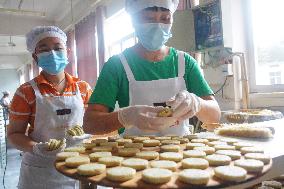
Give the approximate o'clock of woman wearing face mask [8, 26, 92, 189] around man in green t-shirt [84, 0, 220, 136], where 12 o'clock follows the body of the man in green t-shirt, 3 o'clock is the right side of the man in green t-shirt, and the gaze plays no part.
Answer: The woman wearing face mask is roughly at 4 o'clock from the man in green t-shirt.

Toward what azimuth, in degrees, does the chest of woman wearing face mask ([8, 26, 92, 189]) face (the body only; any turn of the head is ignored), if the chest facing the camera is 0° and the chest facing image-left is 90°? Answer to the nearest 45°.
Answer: approximately 315°

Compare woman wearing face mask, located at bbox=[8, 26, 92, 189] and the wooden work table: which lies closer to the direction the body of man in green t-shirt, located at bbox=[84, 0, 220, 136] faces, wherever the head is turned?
the wooden work table
